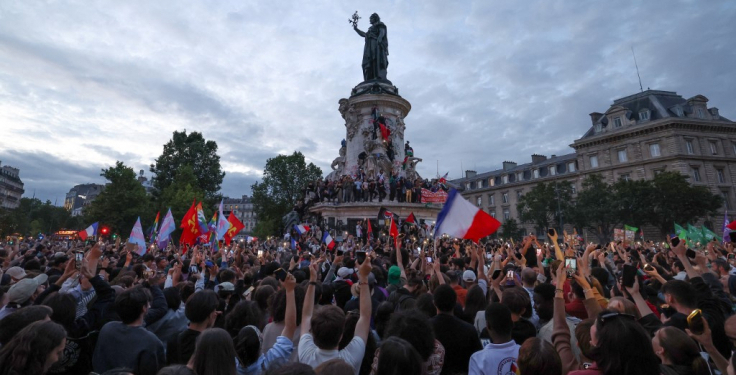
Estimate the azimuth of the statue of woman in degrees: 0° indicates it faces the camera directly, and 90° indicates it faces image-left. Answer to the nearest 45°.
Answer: approximately 45°

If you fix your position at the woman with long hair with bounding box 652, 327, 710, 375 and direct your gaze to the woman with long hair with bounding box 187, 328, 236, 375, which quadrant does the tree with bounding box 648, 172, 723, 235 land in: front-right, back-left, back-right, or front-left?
back-right

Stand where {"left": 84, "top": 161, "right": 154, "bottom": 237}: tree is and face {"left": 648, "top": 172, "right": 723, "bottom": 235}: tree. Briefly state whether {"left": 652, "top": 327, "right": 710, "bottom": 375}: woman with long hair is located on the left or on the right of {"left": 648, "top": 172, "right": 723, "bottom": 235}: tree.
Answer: right

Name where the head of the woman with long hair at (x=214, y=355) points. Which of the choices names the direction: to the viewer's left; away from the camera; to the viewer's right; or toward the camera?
away from the camera

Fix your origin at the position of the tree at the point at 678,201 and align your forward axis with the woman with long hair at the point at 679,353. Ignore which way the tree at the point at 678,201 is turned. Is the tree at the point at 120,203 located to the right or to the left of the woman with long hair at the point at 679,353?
right

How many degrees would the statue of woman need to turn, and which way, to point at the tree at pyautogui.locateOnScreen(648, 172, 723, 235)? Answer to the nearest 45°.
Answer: approximately 135° to its left

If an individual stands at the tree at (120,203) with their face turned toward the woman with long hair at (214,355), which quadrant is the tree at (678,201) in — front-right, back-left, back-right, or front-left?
front-left

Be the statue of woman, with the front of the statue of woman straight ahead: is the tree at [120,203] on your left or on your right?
on your right
